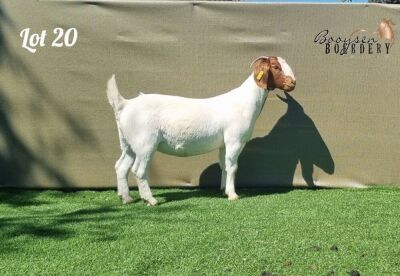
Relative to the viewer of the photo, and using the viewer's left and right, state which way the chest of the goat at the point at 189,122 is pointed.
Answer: facing to the right of the viewer
